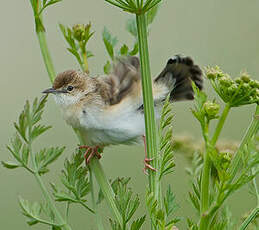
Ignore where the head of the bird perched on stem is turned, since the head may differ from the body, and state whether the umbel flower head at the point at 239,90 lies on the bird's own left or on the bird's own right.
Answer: on the bird's own left

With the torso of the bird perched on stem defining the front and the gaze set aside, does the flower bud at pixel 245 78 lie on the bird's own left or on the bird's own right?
on the bird's own left

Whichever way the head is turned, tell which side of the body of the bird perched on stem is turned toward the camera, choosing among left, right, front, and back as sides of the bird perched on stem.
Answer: left

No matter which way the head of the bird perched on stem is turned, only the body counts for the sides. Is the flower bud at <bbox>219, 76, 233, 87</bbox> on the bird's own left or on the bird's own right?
on the bird's own left
